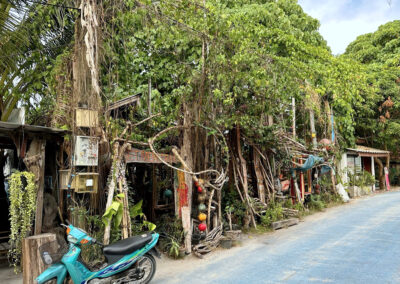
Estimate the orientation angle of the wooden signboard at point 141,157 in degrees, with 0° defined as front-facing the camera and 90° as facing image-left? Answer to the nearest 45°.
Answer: approximately 0°

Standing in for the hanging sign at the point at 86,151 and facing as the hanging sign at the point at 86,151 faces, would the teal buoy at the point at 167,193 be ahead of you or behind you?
behind

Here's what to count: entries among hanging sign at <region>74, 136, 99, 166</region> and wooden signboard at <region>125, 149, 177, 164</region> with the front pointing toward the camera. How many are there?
2

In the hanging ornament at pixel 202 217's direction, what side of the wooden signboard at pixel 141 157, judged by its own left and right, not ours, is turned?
left

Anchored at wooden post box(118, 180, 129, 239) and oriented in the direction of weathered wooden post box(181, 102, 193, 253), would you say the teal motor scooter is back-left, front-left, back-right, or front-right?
back-right

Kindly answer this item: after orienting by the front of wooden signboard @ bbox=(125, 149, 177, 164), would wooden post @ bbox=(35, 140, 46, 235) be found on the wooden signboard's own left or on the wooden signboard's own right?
on the wooden signboard's own right

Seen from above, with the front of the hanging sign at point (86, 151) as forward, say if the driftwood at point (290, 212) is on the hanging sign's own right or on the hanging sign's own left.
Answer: on the hanging sign's own left

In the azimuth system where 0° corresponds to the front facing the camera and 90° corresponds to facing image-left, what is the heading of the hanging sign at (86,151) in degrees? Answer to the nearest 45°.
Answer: approximately 0°

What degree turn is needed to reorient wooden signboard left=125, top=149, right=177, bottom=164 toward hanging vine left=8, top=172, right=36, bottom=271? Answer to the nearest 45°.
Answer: approximately 45° to its right

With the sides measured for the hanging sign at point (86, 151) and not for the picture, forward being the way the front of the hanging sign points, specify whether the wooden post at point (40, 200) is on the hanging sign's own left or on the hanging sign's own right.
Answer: on the hanging sign's own right

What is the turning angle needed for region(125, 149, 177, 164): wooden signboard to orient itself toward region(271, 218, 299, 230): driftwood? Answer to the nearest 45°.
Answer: approximately 135° to its left
